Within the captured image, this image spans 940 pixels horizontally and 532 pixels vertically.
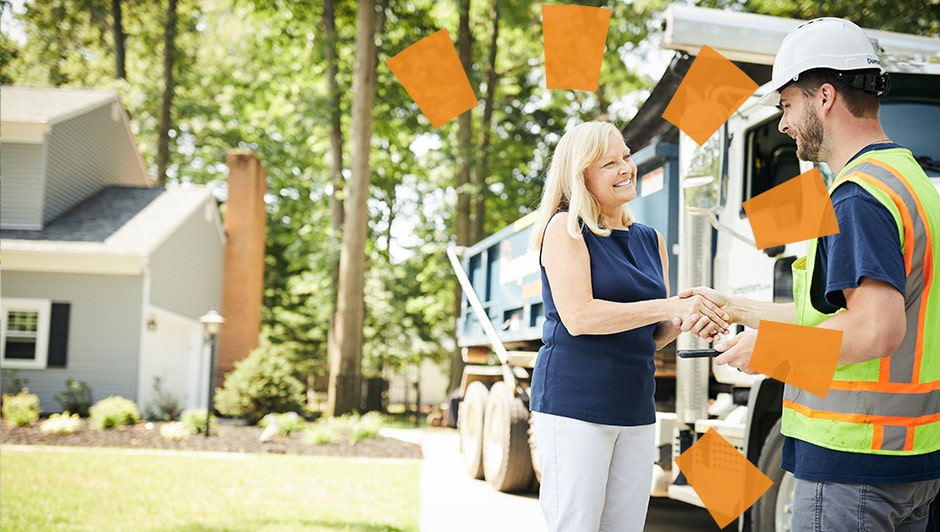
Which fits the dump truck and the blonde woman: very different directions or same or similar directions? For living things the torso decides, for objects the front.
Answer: same or similar directions

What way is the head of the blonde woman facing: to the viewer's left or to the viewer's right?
to the viewer's right

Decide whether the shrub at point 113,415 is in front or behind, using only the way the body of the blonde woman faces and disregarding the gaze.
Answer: behind

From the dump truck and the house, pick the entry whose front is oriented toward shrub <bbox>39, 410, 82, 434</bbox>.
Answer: the house

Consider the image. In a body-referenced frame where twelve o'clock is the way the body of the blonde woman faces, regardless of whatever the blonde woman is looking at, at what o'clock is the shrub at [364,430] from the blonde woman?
The shrub is roughly at 7 o'clock from the blonde woman.

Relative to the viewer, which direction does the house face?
toward the camera

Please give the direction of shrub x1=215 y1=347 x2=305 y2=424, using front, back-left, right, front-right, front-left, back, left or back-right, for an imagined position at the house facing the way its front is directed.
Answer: front-left

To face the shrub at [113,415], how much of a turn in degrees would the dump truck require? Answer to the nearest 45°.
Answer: approximately 180°

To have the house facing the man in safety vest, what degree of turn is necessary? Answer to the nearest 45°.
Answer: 0° — it already faces them

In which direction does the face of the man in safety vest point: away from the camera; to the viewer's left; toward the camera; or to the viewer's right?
to the viewer's left

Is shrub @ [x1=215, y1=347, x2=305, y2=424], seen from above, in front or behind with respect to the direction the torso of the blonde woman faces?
behind

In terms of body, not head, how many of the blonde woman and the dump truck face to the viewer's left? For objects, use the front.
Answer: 0

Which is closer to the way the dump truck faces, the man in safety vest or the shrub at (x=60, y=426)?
the man in safety vest

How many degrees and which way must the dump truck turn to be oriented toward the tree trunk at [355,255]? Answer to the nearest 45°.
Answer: approximately 180°

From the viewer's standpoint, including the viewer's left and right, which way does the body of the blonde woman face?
facing the viewer and to the right of the viewer

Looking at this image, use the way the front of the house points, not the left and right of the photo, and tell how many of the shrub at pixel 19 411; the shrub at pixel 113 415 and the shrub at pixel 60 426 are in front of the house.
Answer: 3
